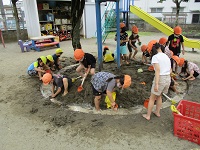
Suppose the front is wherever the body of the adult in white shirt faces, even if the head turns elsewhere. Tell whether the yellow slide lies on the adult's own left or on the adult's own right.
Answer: on the adult's own right

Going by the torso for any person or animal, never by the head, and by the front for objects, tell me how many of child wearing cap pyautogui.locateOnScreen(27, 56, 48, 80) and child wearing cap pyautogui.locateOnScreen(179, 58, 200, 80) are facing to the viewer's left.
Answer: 1

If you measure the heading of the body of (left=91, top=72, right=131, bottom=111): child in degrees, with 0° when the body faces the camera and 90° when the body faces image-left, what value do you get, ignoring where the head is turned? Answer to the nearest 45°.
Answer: approximately 270°

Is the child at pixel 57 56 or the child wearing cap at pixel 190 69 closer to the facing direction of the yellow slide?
the child wearing cap

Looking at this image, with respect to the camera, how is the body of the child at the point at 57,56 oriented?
to the viewer's right

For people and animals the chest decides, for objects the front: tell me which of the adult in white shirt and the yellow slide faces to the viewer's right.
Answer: the yellow slide

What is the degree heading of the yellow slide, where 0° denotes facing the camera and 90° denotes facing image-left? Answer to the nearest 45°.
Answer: approximately 270°

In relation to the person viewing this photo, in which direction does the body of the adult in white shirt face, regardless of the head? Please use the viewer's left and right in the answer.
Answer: facing away from the viewer and to the left of the viewer

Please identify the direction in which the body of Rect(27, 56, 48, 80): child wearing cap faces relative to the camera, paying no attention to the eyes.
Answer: to the viewer's right
